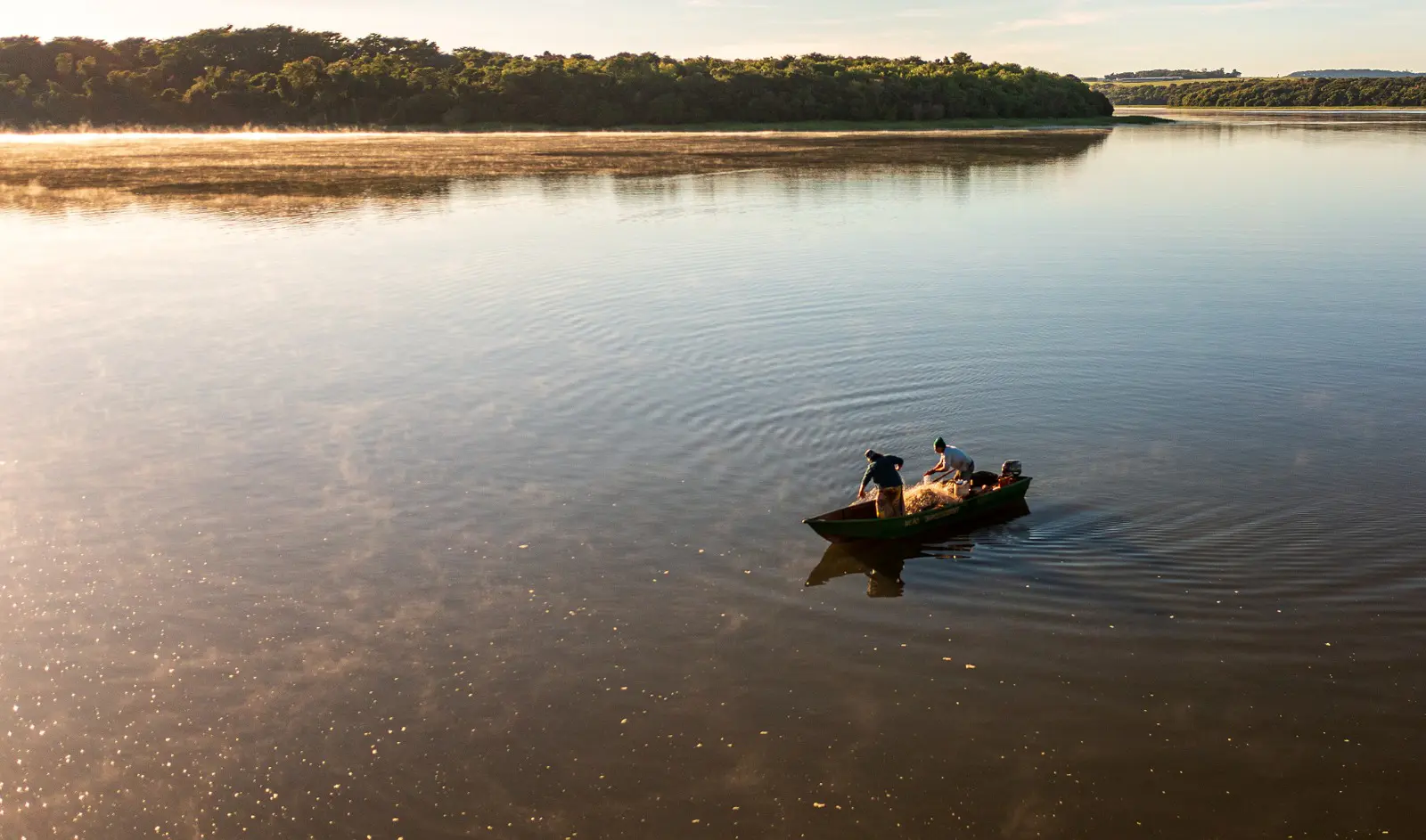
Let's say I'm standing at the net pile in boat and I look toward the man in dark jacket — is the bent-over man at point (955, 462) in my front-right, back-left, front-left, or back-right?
back-right

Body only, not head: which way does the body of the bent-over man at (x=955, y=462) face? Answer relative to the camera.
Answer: to the viewer's left

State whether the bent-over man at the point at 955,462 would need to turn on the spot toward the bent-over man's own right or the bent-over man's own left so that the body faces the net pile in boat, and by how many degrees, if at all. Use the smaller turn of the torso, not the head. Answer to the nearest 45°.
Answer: approximately 45° to the bent-over man's own left

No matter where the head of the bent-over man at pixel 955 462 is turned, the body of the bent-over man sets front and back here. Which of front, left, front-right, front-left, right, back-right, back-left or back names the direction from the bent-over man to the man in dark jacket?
front-left
